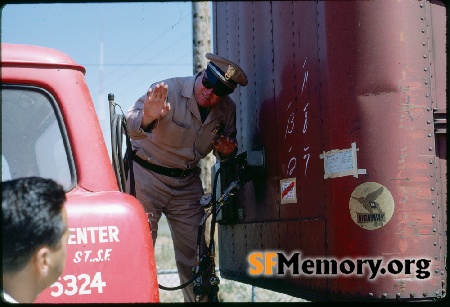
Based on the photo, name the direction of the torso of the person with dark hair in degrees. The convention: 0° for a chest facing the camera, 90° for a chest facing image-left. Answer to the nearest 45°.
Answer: approximately 225°

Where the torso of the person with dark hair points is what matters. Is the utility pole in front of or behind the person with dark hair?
in front

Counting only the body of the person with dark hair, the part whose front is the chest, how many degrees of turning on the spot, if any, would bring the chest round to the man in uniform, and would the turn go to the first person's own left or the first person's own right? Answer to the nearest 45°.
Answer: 0° — they already face them

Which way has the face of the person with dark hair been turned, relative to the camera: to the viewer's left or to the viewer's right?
to the viewer's right
